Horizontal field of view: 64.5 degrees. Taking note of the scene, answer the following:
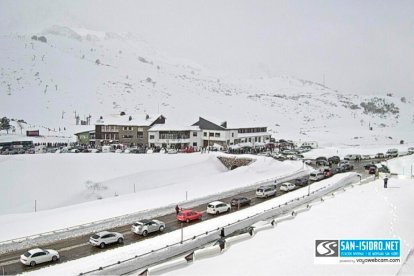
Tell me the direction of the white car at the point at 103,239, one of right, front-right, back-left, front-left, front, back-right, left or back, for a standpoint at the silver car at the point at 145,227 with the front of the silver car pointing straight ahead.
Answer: back

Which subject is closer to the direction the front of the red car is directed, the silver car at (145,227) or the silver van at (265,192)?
the silver van

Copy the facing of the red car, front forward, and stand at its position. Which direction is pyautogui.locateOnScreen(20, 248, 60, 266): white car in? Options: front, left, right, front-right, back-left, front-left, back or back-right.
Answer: back

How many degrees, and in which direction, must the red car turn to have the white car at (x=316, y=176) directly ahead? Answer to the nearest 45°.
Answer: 0° — it already faces it

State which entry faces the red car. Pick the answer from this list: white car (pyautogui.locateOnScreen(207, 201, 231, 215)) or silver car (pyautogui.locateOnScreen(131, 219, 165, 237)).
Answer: the silver car
